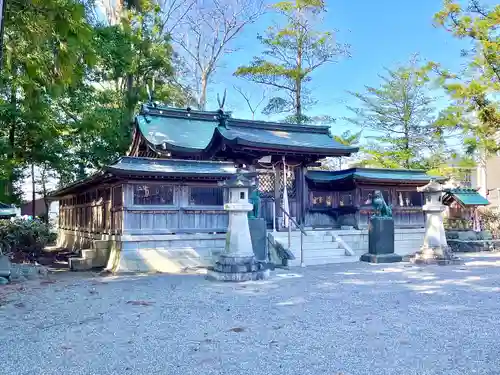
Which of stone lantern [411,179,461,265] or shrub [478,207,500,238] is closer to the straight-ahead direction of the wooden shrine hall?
the stone lantern

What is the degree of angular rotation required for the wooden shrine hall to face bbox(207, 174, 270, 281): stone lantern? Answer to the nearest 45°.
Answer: approximately 45° to its right

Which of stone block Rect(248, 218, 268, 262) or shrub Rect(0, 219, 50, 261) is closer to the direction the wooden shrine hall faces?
the stone block

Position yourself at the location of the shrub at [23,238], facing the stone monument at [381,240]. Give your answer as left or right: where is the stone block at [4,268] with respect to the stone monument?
right

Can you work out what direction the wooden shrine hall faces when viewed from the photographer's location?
facing the viewer and to the right of the viewer

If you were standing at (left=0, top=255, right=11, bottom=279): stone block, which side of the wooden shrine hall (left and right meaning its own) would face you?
right

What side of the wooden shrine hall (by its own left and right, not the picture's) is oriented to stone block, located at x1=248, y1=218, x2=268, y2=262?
front

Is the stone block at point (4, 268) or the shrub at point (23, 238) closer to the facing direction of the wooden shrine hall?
the stone block

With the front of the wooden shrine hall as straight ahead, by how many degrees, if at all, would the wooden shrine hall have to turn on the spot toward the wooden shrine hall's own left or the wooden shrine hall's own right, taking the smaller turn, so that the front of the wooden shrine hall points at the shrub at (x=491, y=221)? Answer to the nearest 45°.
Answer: approximately 45° to the wooden shrine hall's own left

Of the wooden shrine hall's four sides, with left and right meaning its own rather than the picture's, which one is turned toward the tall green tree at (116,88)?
back

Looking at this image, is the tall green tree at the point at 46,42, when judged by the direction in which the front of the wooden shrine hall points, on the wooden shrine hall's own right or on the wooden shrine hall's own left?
on the wooden shrine hall's own right
